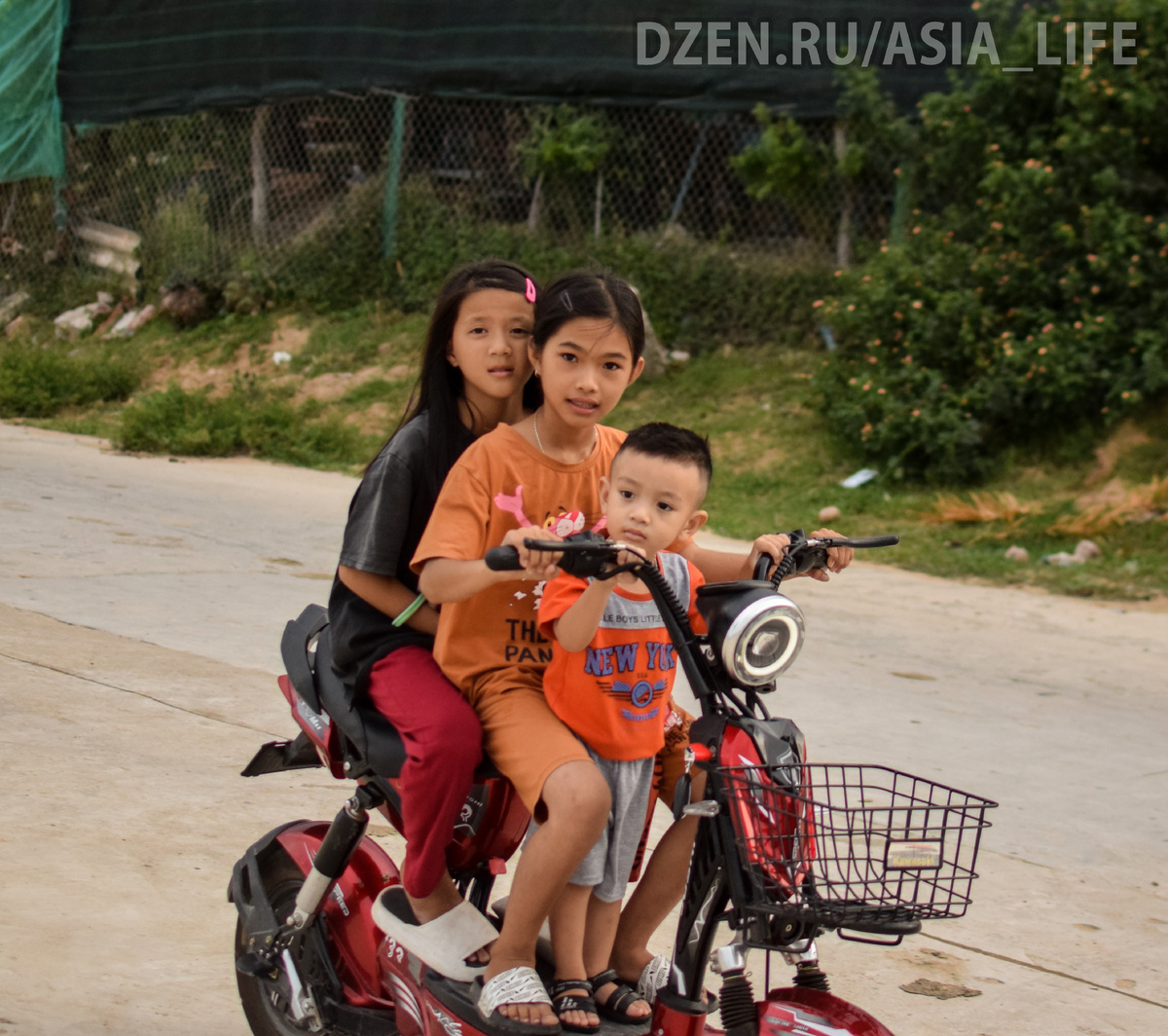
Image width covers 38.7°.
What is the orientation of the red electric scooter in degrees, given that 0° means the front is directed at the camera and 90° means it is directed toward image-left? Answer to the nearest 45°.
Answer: approximately 315°

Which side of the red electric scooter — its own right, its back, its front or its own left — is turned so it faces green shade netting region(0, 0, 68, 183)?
back

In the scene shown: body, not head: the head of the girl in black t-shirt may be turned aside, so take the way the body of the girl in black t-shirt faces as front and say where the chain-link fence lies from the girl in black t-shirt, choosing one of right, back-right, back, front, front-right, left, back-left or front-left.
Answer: back-left

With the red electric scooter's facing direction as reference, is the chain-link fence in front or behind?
behind

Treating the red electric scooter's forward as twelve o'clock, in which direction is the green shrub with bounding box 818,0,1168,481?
The green shrub is roughly at 8 o'clock from the red electric scooter.

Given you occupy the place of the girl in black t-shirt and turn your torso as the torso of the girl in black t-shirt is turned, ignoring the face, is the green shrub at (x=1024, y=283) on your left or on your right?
on your left

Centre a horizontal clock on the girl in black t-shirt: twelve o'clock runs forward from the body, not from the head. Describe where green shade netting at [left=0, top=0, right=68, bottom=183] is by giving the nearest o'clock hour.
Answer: The green shade netting is roughly at 7 o'clock from the girl in black t-shirt.

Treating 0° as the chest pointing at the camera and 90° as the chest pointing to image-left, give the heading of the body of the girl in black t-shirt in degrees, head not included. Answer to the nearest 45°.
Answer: approximately 315°
